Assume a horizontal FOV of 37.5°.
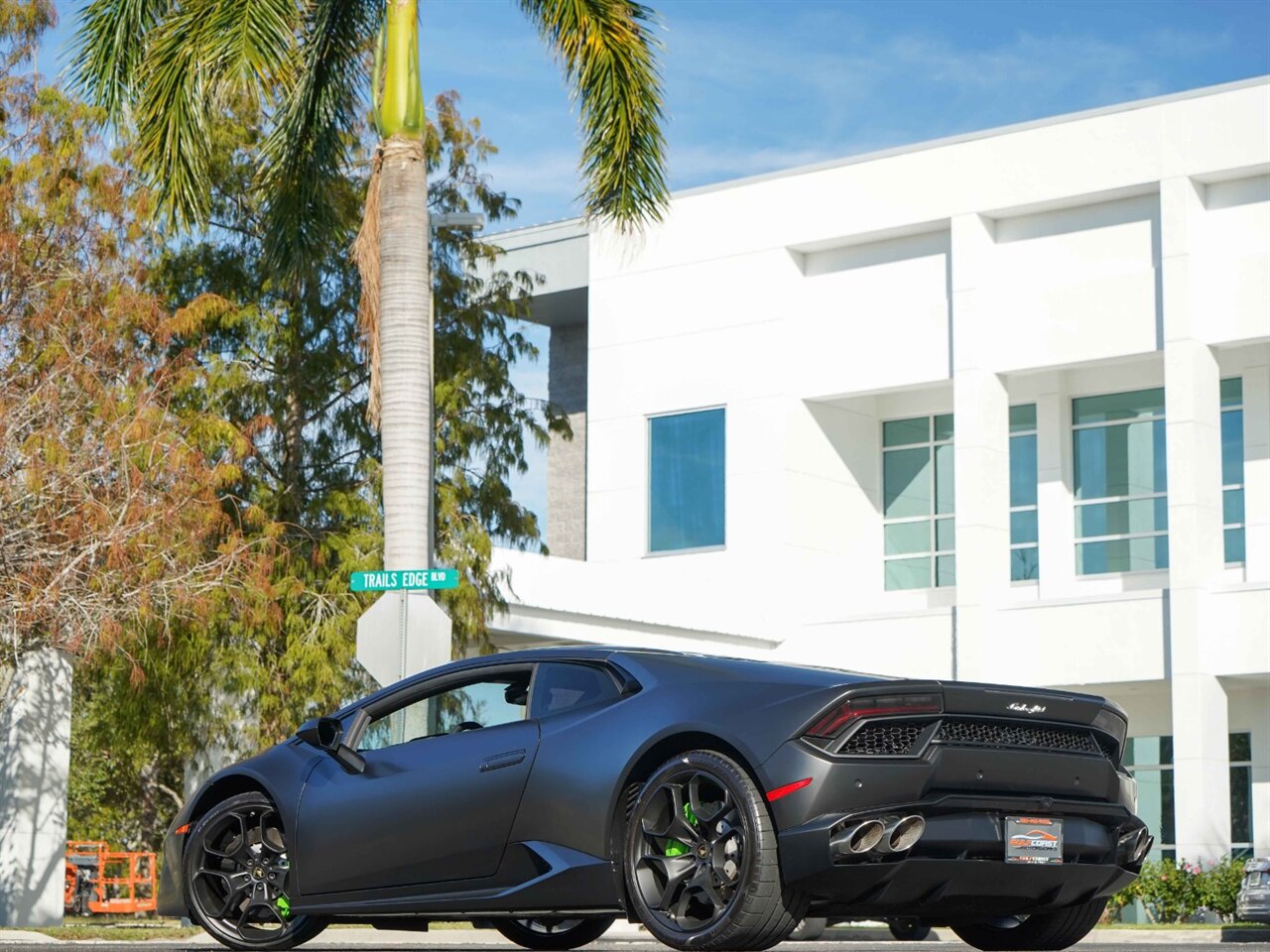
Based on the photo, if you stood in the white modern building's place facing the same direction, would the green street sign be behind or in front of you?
in front

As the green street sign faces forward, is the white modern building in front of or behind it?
behind

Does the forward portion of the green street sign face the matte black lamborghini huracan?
yes

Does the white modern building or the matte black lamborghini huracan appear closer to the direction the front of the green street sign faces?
the matte black lamborghini huracan

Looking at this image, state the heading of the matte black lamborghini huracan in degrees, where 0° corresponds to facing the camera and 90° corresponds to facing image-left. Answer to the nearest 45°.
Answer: approximately 135°

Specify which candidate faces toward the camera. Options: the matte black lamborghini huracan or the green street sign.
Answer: the green street sign

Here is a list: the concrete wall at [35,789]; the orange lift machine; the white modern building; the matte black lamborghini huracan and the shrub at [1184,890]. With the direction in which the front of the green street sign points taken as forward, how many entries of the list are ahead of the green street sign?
1

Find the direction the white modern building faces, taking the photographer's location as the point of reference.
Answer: facing the viewer and to the left of the viewer

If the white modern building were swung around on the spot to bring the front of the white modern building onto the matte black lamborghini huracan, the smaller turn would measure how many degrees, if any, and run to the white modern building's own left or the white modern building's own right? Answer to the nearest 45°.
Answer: approximately 45° to the white modern building's own left

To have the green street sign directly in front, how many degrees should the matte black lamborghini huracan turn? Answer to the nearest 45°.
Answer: approximately 45° to its right

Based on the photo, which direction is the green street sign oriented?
toward the camera

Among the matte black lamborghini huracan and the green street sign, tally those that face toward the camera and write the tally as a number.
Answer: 1

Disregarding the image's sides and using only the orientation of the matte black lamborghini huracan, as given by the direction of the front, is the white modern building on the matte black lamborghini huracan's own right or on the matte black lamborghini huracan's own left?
on the matte black lamborghini huracan's own right

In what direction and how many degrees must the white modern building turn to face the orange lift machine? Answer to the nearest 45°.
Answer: approximately 45° to its right

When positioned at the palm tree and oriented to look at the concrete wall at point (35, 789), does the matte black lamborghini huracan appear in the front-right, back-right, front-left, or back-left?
back-left

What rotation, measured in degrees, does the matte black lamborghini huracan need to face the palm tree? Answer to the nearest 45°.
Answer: approximately 45° to its right
